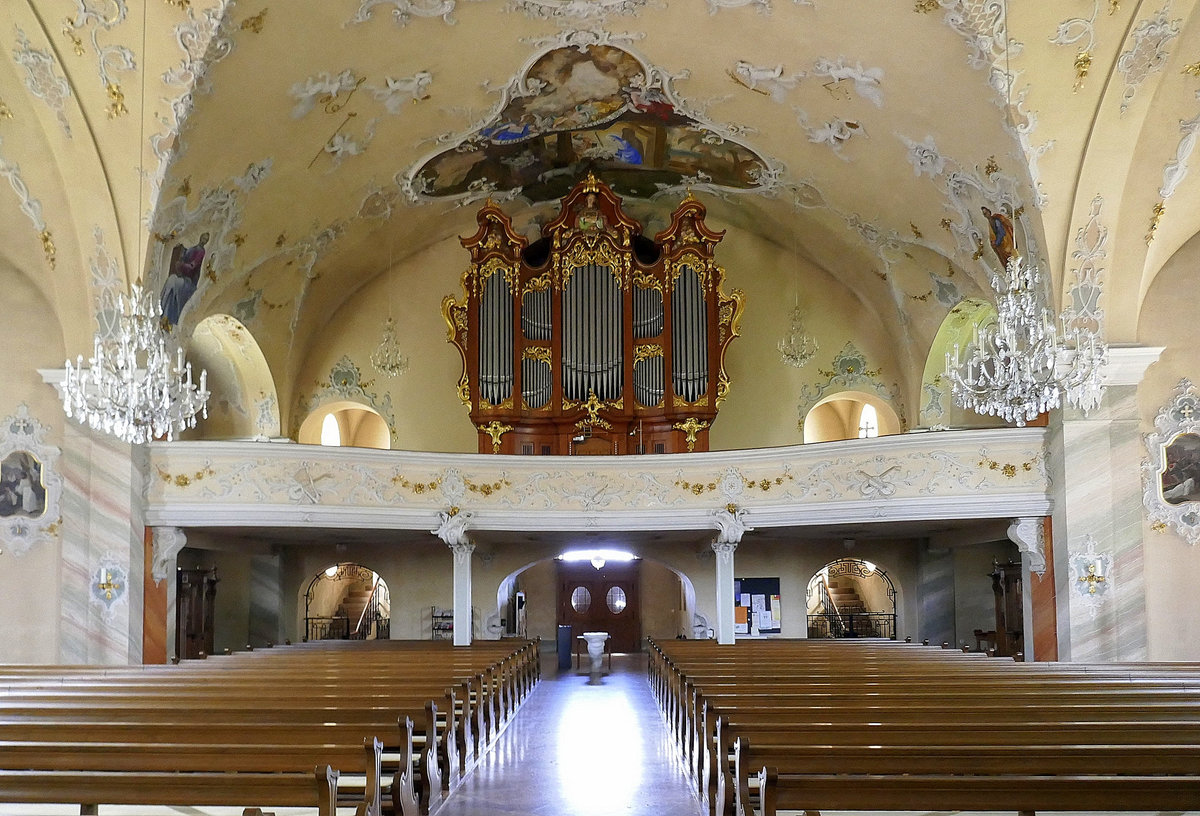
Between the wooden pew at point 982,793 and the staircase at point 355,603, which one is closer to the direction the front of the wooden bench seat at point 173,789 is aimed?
the wooden pew

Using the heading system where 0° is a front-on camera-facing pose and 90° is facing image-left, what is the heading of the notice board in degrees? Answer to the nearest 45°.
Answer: approximately 0°

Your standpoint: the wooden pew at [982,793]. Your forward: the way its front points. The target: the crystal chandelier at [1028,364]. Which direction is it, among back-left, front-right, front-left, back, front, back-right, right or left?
back

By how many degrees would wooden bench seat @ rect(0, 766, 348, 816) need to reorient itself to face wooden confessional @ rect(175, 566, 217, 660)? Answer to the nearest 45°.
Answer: approximately 180°

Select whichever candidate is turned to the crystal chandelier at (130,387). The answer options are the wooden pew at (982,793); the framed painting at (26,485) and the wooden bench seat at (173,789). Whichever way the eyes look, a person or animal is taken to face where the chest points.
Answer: the framed painting

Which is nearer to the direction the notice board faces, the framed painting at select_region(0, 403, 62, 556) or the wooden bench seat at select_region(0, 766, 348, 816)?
the wooden bench seat

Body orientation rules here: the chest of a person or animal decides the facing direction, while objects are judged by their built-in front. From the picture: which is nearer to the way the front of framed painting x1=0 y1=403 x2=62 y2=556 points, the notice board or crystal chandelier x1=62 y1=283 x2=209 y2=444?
the crystal chandelier
